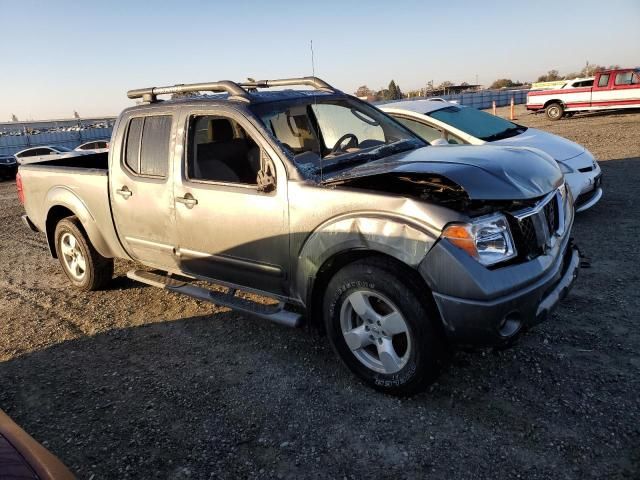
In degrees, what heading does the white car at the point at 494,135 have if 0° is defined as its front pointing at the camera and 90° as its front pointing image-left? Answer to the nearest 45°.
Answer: approximately 315°

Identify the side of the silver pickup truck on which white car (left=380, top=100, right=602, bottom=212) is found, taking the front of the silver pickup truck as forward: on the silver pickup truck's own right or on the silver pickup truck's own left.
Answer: on the silver pickup truck's own left

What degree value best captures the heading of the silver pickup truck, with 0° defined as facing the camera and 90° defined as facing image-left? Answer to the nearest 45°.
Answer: approximately 315°

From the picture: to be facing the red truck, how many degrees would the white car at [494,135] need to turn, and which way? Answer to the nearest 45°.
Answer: approximately 135° to its left
